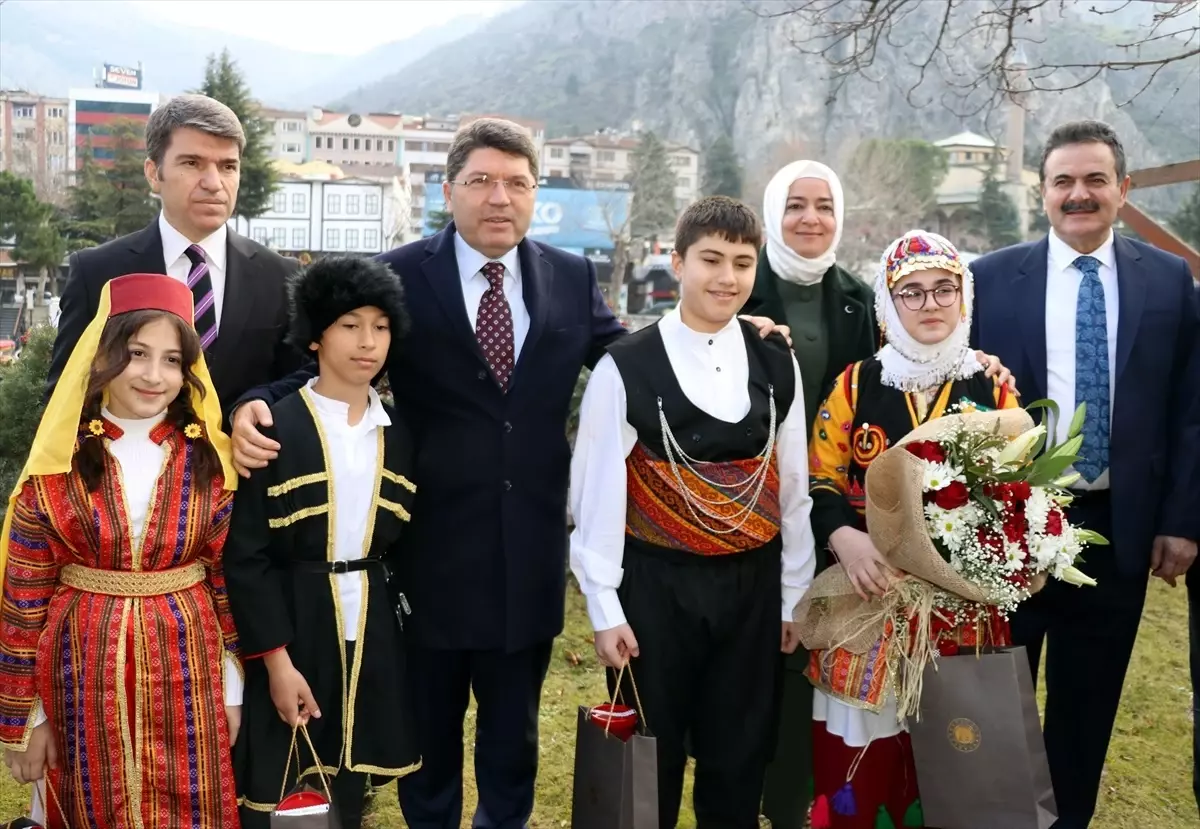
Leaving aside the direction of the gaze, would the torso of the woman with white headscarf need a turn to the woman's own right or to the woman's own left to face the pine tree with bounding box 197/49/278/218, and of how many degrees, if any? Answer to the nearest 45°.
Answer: approximately 135° to the woman's own right

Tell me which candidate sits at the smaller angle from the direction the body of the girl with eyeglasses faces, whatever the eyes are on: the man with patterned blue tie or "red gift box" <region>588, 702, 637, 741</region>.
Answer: the red gift box

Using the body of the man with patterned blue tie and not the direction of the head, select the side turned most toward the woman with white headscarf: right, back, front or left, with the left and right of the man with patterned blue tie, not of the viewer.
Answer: right

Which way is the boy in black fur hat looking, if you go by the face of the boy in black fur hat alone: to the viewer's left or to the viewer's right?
to the viewer's right

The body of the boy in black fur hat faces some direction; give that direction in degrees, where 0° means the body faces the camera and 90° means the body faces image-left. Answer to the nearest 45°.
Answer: approximately 315°

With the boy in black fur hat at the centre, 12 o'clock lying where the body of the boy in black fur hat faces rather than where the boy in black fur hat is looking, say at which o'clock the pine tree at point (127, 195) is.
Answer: The pine tree is roughly at 7 o'clock from the boy in black fur hat.
